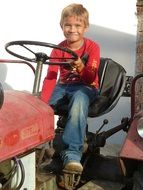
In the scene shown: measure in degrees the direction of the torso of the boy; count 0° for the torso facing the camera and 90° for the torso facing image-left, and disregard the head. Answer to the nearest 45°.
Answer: approximately 0°

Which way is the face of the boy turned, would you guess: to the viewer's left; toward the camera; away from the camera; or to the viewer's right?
toward the camera

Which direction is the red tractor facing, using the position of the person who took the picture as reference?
facing the viewer and to the left of the viewer
